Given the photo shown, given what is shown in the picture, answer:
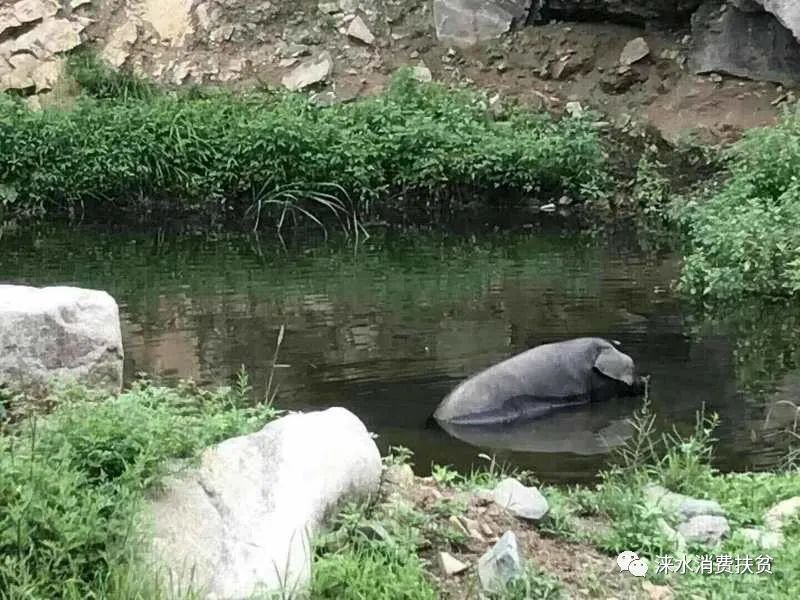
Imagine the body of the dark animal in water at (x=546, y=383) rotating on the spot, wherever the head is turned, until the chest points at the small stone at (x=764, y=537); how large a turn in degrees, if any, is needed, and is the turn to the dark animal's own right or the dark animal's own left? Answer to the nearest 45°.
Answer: approximately 90° to the dark animal's own right

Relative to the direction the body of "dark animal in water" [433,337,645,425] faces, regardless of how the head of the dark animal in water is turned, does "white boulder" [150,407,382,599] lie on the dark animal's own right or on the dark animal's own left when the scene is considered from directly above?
on the dark animal's own right

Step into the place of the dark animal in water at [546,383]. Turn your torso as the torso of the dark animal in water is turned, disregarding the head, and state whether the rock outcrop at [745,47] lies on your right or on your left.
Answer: on your left

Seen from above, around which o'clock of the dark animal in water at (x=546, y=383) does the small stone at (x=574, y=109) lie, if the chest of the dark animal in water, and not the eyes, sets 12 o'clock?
The small stone is roughly at 9 o'clock from the dark animal in water.

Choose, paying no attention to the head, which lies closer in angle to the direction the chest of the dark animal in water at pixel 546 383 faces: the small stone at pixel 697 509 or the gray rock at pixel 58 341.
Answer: the small stone

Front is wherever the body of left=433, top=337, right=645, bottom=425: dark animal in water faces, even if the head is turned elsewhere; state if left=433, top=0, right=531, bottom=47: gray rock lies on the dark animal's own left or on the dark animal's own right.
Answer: on the dark animal's own left

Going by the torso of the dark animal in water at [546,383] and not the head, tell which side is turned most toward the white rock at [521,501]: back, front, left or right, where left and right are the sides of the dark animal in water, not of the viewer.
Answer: right

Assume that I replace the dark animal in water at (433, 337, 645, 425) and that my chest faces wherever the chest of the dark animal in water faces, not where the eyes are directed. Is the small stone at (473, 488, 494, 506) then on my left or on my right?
on my right

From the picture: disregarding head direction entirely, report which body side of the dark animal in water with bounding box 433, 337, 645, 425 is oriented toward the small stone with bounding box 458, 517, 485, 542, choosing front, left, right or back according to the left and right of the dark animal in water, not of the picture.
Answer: right

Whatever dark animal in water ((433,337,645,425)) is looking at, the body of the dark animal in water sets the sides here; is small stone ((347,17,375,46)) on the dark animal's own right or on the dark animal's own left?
on the dark animal's own left

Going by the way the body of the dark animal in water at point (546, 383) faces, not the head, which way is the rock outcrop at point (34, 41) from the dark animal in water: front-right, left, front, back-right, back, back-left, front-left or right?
back-left

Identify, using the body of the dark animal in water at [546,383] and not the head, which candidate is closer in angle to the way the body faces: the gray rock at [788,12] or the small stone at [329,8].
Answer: the gray rock

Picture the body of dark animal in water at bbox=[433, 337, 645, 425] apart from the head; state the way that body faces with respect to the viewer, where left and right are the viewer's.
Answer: facing to the right of the viewer

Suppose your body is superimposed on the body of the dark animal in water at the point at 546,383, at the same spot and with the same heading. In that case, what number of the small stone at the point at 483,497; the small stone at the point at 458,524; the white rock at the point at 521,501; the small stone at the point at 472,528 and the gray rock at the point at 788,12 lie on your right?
4
